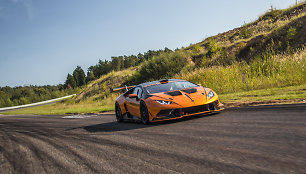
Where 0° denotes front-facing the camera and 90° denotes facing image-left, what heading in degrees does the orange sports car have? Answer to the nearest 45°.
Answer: approximately 315°

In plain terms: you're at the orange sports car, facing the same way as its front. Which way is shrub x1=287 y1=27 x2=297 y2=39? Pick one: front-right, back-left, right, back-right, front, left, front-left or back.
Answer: left

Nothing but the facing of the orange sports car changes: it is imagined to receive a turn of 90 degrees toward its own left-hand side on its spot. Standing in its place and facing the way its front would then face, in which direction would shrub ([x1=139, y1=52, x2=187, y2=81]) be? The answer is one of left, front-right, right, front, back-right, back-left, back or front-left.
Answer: front-left
